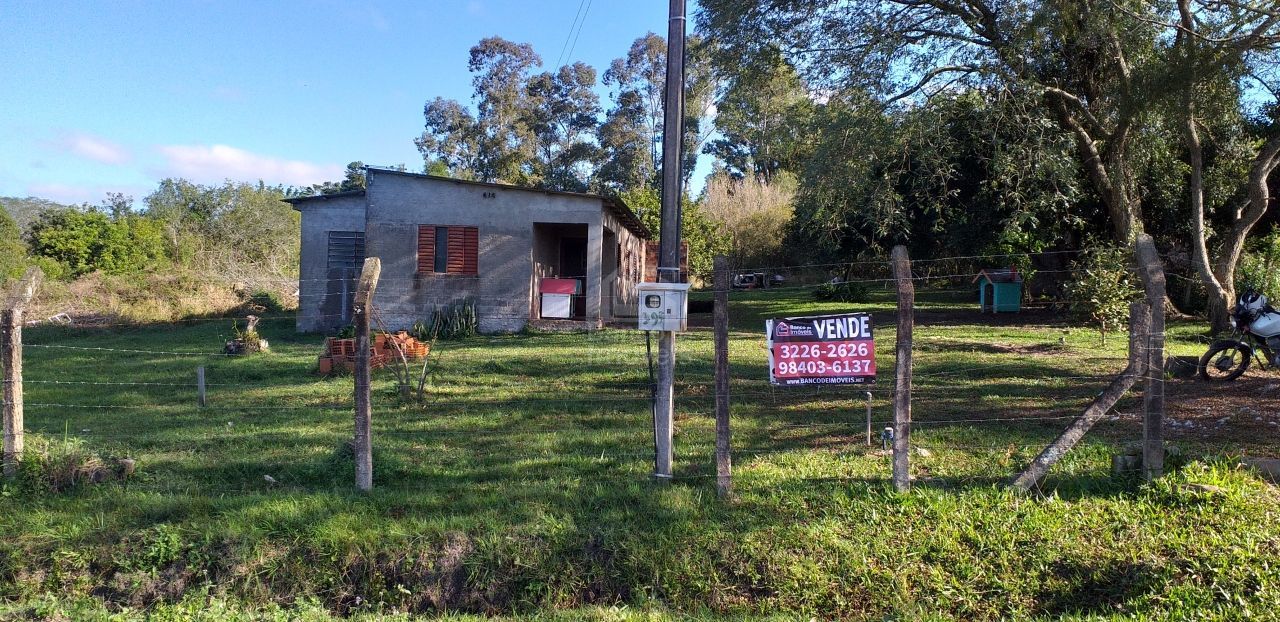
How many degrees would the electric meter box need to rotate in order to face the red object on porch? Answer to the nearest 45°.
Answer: approximately 180°

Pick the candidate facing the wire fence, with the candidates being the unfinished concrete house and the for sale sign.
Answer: the unfinished concrete house

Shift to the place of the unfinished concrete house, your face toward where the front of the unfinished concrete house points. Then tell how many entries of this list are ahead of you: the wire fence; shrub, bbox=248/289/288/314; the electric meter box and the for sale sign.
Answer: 3

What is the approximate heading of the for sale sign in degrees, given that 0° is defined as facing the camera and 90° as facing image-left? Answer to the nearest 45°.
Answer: approximately 0°

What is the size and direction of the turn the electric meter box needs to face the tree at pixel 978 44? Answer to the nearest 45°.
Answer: approximately 135° to its left

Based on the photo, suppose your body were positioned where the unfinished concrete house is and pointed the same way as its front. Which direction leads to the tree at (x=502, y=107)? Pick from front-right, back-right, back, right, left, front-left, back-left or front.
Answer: back

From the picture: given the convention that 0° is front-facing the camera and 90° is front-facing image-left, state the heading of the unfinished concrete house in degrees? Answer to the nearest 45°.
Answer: approximately 0°

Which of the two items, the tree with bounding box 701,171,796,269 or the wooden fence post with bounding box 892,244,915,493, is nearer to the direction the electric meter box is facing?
the wooden fence post

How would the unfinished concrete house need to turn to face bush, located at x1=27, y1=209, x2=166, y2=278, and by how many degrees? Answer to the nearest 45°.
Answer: approximately 135° to its right

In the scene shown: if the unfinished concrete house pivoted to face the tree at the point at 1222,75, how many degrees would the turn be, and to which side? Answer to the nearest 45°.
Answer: approximately 45° to its left

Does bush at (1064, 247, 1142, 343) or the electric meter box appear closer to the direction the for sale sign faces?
the electric meter box
